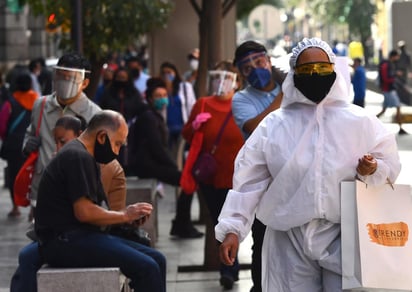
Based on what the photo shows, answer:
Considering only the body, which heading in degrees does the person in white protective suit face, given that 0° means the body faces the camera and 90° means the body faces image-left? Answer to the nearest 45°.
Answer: approximately 0°

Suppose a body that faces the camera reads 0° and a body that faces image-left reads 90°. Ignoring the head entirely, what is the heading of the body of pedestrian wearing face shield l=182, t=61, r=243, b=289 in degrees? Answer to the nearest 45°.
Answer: approximately 0°

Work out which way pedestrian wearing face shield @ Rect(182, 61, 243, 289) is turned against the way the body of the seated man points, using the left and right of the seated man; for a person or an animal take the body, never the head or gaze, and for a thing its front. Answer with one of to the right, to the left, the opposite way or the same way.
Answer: to the right

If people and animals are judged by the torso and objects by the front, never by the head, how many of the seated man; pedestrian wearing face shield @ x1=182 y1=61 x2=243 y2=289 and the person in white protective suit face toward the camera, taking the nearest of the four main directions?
2

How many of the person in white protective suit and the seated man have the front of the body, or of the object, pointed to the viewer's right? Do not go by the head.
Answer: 1

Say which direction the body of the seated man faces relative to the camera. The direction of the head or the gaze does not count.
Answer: to the viewer's right

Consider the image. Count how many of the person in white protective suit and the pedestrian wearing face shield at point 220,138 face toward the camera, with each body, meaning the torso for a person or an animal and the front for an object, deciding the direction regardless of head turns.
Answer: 2
